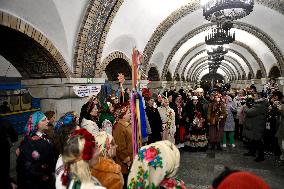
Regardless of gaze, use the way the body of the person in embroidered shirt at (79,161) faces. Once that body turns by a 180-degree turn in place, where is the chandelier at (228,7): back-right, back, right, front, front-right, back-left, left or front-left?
back

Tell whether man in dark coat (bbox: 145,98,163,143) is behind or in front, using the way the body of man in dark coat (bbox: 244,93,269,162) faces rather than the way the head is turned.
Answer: in front

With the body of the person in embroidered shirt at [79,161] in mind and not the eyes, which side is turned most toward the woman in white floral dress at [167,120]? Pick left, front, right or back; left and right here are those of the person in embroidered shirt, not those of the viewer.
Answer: front

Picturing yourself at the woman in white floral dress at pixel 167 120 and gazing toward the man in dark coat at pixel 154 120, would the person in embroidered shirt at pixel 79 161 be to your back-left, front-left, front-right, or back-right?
front-left

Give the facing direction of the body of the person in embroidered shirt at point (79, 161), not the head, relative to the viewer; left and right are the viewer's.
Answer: facing away from the viewer and to the right of the viewer

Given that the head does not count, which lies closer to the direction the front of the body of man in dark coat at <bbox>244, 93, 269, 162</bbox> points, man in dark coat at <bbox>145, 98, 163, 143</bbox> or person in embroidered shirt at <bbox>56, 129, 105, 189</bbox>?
the man in dark coat

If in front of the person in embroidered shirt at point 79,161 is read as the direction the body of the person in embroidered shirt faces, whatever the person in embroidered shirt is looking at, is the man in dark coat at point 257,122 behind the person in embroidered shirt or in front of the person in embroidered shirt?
in front

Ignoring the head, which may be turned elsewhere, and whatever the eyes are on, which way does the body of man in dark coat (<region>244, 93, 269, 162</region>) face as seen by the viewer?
to the viewer's left

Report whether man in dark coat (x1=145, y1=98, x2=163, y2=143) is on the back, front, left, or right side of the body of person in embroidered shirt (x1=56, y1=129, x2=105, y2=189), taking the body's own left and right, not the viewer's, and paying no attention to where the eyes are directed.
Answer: front

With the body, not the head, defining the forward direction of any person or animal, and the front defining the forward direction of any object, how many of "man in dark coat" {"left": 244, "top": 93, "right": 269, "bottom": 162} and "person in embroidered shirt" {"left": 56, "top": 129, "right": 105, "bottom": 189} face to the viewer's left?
1

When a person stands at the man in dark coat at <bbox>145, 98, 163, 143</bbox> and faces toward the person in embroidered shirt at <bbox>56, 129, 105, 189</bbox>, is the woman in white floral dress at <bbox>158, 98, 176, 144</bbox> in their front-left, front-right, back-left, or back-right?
back-left

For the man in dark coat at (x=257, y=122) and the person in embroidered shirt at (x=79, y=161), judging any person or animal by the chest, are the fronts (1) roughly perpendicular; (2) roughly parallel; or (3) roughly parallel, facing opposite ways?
roughly perpendicular
